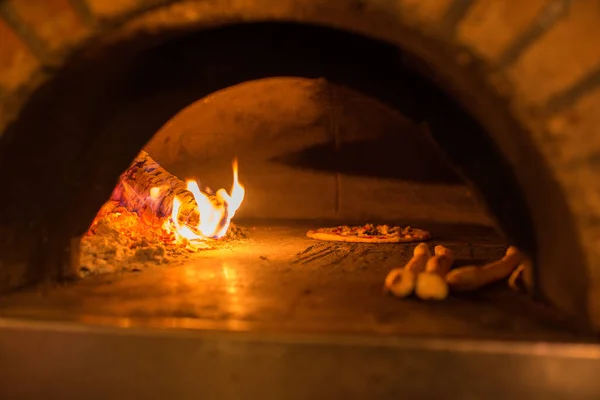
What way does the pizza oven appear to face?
toward the camera

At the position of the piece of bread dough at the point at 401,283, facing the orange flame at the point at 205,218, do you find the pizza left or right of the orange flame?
right
